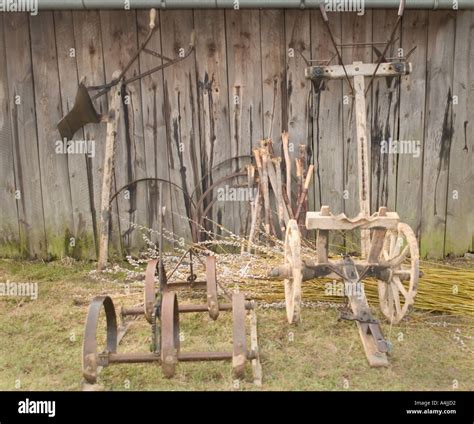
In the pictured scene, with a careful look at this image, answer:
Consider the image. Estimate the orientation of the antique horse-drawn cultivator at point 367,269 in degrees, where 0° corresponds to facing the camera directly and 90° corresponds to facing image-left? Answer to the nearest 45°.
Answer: approximately 0°

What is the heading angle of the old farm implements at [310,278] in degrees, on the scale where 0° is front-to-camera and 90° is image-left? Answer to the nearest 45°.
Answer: approximately 0°
